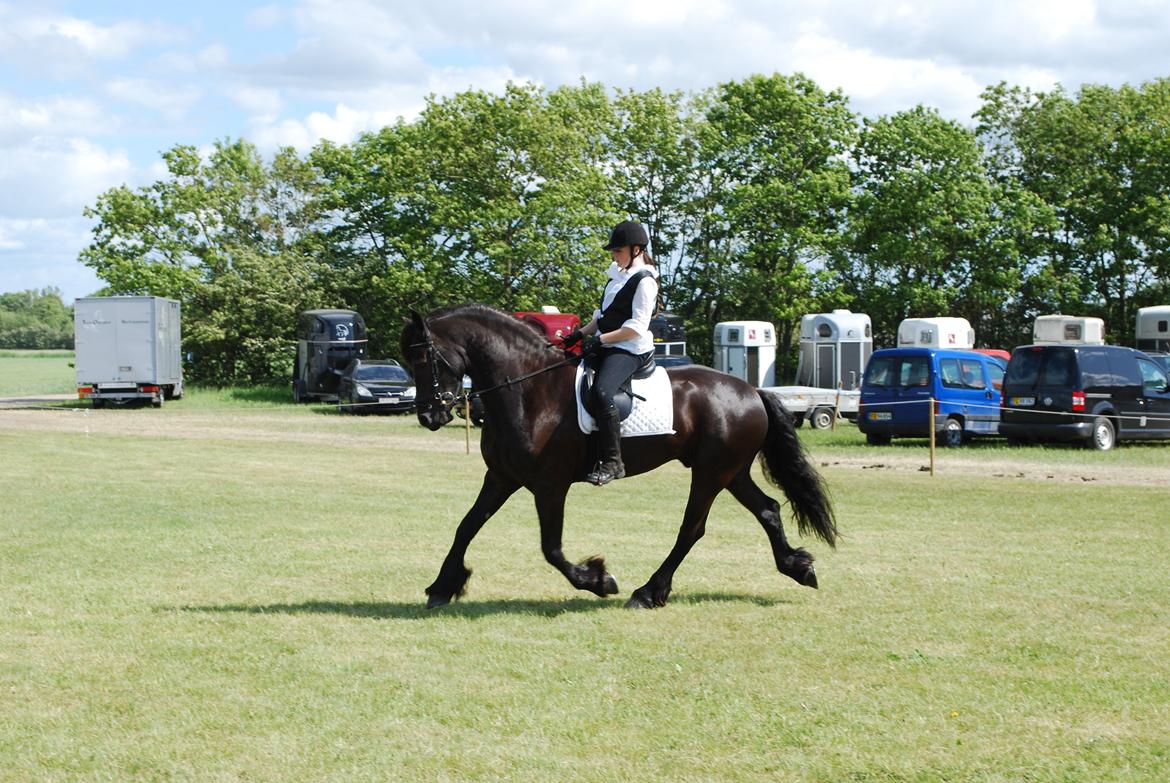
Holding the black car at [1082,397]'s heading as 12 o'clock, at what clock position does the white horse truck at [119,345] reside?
The white horse truck is roughly at 8 o'clock from the black car.

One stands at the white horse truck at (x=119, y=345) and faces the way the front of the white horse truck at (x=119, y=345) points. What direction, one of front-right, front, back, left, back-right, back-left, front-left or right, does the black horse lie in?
back

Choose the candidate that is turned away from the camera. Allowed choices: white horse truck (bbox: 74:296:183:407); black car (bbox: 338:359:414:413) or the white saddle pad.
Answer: the white horse truck

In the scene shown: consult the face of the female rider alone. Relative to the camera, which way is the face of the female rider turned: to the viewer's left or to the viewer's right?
to the viewer's left

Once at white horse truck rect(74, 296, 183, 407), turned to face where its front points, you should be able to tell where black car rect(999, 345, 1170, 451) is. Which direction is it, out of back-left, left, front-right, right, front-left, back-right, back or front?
back-right

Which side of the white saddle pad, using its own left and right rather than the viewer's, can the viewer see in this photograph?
left

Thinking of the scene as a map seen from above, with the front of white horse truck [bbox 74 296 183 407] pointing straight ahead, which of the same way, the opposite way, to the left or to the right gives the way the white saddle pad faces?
to the left

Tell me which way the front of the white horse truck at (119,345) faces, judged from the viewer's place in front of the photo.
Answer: facing away from the viewer

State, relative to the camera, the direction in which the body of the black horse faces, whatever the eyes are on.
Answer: to the viewer's left

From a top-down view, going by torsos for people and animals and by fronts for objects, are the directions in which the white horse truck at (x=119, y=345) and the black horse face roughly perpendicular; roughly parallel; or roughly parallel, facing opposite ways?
roughly perpendicular
